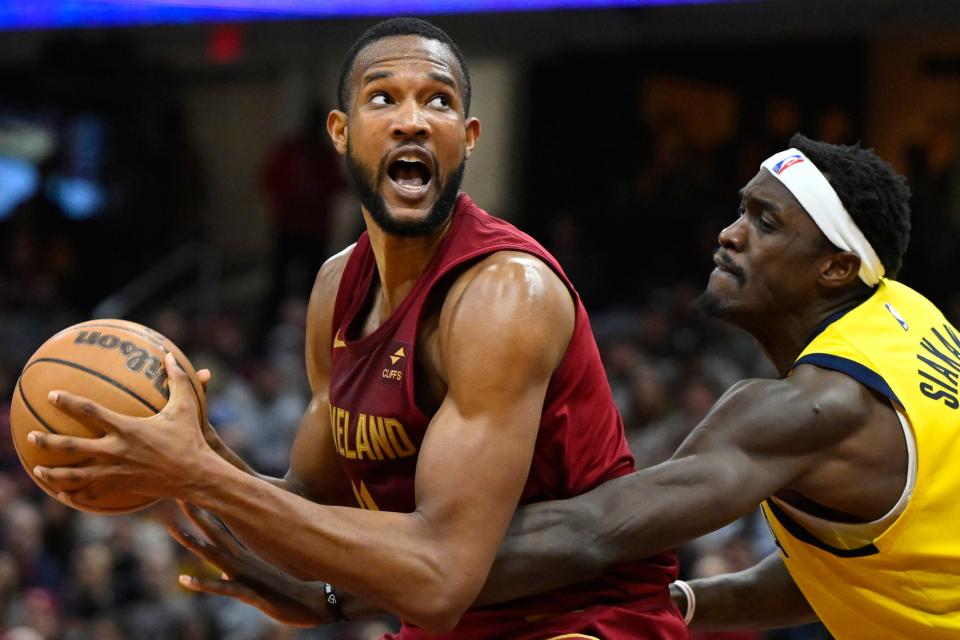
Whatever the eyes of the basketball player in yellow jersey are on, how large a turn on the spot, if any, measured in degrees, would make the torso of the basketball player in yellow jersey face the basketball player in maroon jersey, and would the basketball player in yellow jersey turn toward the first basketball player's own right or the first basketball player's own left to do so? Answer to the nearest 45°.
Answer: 0° — they already face them

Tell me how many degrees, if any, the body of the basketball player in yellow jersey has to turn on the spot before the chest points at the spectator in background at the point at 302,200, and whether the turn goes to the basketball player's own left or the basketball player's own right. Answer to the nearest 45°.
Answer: approximately 90° to the basketball player's own right

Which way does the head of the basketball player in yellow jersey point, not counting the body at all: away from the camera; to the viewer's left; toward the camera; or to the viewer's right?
to the viewer's left

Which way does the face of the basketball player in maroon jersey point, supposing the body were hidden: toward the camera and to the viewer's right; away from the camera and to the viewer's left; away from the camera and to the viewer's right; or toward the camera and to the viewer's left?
toward the camera and to the viewer's right

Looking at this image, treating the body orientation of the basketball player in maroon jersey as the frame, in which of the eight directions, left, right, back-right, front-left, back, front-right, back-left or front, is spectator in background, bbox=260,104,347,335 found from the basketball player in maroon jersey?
back-right

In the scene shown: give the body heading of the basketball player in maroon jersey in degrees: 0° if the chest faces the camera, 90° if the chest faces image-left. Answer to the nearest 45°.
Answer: approximately 45°

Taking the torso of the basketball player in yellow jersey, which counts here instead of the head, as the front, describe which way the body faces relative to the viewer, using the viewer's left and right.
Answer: facing to the left of the viewer
